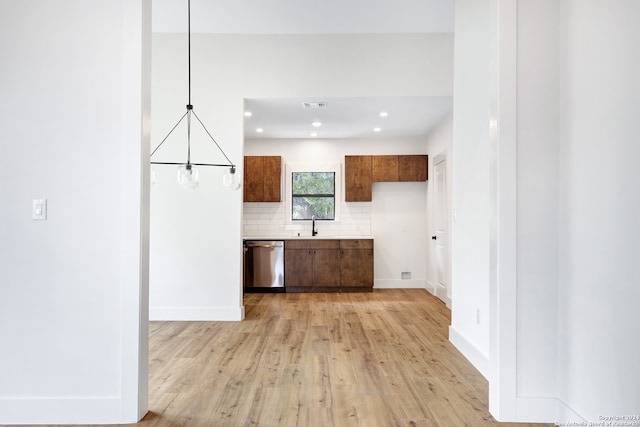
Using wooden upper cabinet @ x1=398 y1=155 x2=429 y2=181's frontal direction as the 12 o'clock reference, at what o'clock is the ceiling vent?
The ceiling vent is roughly at 1 o'clock from the wooden upper cabinet.

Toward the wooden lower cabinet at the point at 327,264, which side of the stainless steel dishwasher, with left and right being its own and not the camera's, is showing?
left

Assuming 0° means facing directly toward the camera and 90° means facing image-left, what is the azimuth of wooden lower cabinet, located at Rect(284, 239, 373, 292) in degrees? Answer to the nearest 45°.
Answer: approximately 0°

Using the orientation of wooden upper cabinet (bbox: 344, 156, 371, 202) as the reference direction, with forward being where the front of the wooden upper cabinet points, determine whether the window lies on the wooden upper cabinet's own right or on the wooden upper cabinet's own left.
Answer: on the wooden upper cabinet's own right
